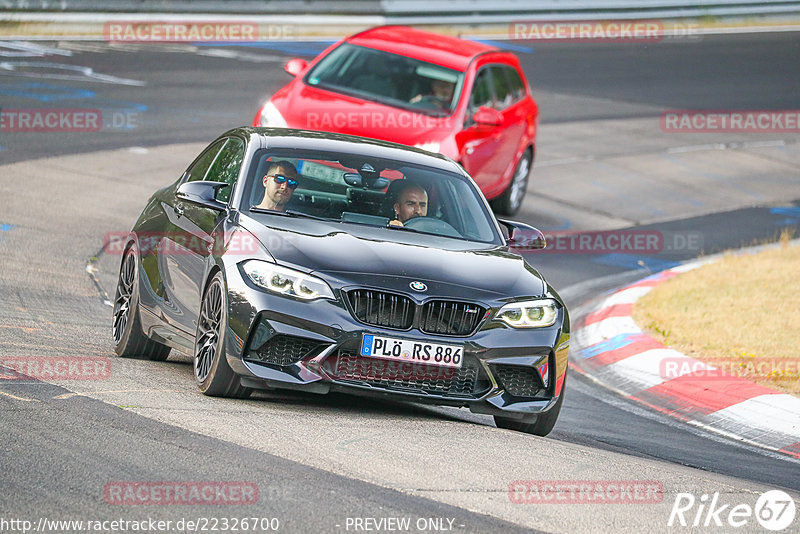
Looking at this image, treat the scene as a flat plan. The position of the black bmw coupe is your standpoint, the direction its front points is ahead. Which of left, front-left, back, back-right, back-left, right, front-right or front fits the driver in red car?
back-left

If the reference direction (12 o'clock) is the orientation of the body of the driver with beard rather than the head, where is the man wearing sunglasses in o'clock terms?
The man wearing sunglasses is roughly at 4 o'clock from the driver with beard.

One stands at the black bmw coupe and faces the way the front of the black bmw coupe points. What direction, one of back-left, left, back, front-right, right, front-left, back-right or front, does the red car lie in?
back-left

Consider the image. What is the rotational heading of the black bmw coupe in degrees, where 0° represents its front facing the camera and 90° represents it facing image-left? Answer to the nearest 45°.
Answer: approximately 315°

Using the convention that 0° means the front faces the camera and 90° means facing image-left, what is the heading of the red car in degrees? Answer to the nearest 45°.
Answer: approximately 45°

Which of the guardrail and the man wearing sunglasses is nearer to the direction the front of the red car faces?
the man wearing sunglasses

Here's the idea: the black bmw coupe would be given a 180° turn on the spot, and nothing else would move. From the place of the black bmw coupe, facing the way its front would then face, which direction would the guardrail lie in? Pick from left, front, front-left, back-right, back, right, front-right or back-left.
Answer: front-right

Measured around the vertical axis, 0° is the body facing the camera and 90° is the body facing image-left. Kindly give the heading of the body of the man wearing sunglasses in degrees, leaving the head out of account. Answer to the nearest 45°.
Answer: approximately 315°

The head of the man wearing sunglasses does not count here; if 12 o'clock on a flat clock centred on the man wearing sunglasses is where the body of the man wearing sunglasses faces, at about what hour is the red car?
The red car is roughly at 8 o'clock from the man wearing sunglasses.

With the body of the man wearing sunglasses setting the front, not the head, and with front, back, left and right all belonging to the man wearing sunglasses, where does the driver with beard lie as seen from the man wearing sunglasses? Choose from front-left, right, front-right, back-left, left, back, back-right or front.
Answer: front-left

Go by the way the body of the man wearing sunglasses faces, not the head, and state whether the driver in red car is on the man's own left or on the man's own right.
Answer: on the man's own left
